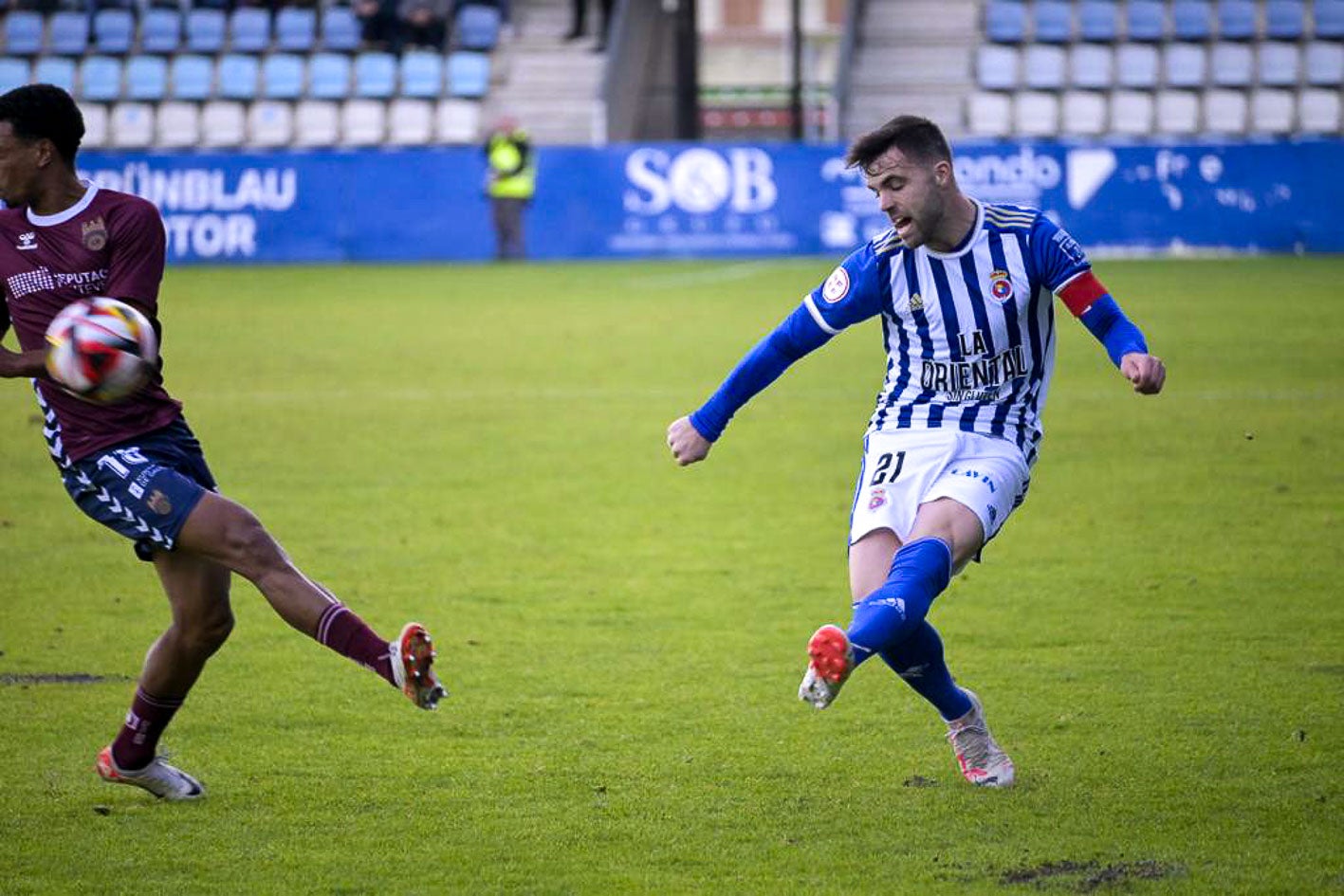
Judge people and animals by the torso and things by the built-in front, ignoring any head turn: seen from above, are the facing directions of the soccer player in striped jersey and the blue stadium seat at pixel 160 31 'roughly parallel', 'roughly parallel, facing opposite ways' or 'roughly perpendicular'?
roughly parallel

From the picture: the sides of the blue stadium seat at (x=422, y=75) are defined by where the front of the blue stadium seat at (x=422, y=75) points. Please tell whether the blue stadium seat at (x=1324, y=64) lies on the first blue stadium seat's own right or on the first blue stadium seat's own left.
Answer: on the first blue stadium seat's own left

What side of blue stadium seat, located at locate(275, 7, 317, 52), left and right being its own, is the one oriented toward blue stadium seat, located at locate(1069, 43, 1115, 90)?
left

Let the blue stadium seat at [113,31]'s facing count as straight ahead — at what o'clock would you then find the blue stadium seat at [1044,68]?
the blue stadium seat at [1044,68] is roughly at 10 o'clock from the blue stadium seat at [113,31].

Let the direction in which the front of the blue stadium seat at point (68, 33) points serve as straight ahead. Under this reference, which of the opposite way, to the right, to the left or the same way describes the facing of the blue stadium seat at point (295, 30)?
the same way

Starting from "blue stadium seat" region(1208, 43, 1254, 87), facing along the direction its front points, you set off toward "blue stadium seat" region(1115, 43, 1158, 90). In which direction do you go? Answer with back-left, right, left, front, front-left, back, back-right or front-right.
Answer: right

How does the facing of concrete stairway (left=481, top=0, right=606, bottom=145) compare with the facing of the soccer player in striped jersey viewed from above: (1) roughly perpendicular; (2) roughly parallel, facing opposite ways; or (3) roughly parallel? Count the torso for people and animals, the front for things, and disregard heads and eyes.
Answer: roughly parallel

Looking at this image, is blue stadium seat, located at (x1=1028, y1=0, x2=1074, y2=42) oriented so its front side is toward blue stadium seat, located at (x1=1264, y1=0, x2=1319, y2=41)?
no

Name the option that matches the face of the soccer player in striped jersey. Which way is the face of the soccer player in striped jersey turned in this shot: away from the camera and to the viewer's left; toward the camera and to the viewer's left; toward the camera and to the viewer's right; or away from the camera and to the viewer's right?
toward the camera and to the viewer's left

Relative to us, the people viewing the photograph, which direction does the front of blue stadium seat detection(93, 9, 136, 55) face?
facing the viewer

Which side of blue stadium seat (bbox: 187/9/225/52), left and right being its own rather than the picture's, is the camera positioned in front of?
front

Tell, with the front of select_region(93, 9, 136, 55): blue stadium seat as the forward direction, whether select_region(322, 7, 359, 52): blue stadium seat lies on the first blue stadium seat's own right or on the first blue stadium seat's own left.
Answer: on the first blue stadium seat's own left

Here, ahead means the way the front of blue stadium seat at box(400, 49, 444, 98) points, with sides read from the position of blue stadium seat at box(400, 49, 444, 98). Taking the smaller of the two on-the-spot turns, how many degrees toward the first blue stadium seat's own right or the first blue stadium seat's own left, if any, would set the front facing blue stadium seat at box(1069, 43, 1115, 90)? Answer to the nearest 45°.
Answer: approximately 90° to the first blue stadium seat's own left

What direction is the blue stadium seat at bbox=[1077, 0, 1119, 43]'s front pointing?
toward the camera

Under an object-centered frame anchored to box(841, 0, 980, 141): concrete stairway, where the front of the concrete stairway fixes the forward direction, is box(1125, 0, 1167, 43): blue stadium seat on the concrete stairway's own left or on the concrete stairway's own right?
on the concrete stairway's own left

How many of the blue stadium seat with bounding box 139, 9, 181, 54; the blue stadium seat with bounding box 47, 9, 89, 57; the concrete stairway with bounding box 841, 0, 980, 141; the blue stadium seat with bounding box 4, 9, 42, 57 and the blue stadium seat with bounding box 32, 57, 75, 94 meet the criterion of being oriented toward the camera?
5

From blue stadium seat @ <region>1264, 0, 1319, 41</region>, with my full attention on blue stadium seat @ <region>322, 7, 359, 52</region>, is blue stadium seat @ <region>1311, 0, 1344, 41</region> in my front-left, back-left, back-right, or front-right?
back-left

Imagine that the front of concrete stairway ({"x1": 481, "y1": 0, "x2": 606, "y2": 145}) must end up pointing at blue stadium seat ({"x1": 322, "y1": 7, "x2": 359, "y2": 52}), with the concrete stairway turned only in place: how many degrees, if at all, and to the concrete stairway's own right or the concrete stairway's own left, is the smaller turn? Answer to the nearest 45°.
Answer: approximately 135° to the concrete stairway's own right
